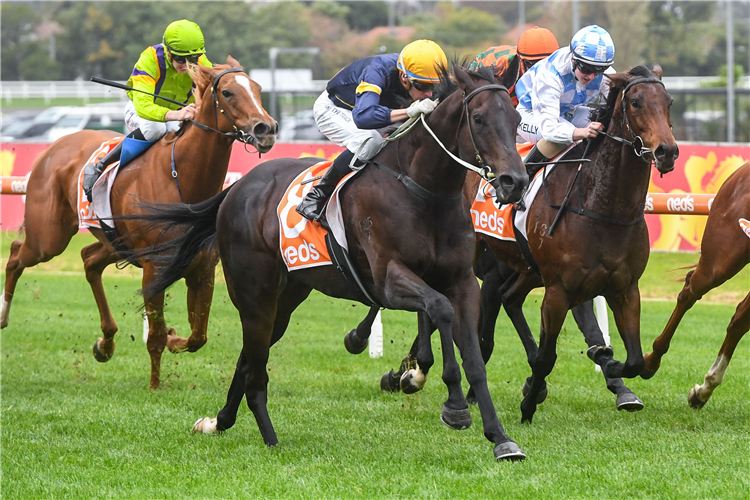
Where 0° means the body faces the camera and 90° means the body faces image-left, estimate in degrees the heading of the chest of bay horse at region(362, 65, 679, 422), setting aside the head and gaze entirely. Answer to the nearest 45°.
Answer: approximately 315°

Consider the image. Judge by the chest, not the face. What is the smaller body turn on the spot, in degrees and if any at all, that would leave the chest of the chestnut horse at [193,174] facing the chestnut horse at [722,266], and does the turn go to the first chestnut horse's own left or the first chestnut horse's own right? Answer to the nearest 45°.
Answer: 0° — it already faces it

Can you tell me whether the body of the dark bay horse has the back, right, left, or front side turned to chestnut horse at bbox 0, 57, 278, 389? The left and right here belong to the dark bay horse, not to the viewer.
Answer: back

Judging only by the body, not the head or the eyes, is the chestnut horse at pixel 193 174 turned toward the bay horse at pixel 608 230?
yes

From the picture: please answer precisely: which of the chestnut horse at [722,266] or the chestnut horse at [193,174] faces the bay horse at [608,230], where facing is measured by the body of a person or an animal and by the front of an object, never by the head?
the chestnut horse at [193,174]

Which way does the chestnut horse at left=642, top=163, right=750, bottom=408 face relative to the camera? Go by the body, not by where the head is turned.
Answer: to the viewer's right

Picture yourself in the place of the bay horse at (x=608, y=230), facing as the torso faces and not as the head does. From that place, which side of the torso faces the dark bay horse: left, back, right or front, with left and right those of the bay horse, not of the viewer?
right

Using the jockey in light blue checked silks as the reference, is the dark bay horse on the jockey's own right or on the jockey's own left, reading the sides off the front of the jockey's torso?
on the jockey's own right
